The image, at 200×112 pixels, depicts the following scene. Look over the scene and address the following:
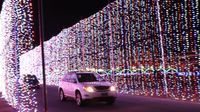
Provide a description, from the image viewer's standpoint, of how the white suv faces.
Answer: facing the viewer and to the right of the viewer
